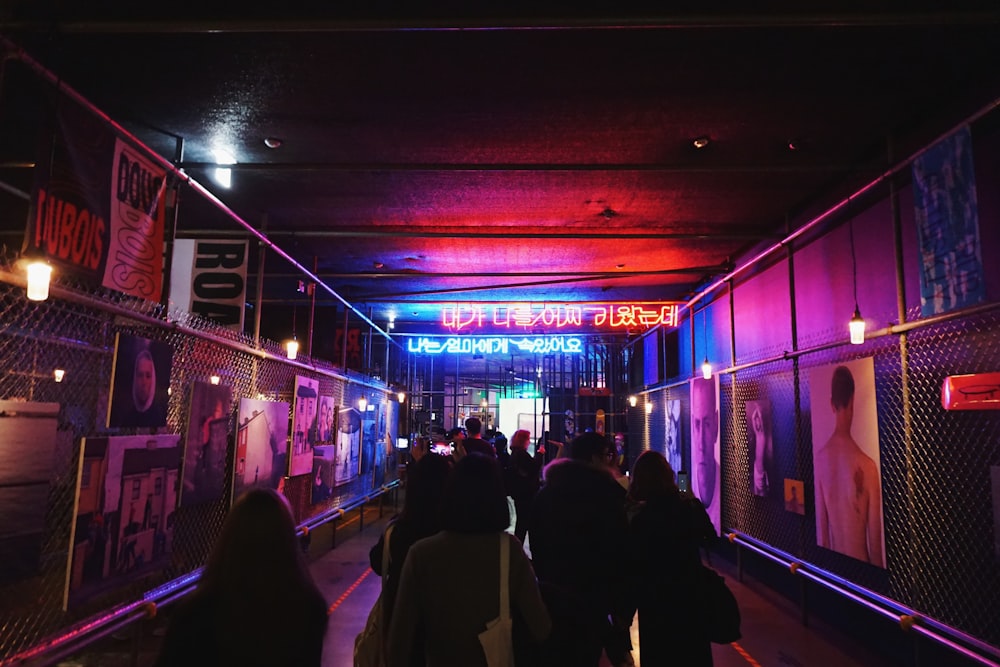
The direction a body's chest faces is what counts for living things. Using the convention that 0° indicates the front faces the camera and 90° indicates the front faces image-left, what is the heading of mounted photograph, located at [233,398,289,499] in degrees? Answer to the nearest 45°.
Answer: approximately 315°

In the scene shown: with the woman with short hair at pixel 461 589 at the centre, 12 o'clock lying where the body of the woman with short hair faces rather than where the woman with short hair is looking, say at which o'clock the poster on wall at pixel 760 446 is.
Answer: The poster on wall is roughly at 1 o'clock from the woman with short hair.

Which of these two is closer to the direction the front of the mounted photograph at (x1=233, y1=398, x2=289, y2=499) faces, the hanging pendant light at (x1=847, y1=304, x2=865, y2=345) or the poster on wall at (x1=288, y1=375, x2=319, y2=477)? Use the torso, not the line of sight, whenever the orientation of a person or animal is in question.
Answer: the hanging pendant light

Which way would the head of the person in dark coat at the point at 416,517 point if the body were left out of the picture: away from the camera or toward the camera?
away from the camera

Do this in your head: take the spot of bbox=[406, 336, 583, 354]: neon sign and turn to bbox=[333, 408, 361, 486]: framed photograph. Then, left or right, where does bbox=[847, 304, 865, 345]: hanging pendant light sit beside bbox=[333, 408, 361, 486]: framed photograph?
left

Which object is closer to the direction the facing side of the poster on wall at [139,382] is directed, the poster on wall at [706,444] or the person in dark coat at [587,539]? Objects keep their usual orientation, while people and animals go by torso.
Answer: the person in dark coat

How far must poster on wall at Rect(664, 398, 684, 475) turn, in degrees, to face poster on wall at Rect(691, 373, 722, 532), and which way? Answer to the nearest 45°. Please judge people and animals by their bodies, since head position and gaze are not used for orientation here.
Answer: approximately 45° to its left

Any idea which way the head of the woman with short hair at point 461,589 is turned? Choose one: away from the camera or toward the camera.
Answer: away from the camera

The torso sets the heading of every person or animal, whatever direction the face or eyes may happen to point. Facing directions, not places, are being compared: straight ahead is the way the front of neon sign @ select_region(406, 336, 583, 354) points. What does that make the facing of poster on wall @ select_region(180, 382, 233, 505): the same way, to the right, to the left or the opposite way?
to the left

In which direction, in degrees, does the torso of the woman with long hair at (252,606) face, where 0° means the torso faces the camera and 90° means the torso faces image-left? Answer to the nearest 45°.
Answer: approximately 180°

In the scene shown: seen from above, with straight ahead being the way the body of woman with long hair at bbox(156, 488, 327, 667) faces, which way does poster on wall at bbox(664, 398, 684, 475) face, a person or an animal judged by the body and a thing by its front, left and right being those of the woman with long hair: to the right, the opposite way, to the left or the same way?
to the left

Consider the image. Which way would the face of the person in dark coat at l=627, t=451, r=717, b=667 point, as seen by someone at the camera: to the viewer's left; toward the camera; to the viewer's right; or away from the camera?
away from the camera

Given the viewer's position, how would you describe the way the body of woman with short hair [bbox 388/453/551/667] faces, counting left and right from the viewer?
facing away from the viewer
